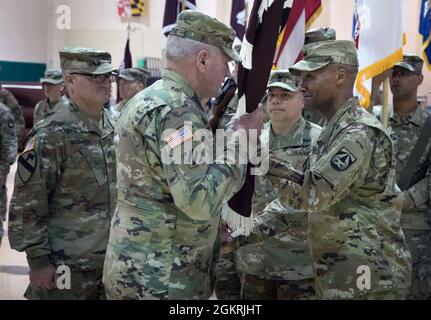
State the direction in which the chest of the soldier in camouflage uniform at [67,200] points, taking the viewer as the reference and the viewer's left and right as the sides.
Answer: facing the viewer and to the right of the viewer

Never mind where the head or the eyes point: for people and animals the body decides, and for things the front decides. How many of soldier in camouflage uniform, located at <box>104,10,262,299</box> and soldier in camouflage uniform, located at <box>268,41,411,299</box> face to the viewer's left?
1

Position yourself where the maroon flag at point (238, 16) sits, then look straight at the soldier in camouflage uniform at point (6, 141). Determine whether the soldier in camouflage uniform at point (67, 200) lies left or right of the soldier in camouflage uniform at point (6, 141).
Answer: left

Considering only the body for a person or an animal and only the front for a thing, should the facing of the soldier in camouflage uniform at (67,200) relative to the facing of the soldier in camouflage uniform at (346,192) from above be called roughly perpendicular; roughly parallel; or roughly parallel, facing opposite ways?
roughly parallel, facing opposite ways

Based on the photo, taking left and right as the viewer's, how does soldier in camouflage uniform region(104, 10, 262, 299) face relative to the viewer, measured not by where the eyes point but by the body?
facing away from the viewer and to the right of the viewer

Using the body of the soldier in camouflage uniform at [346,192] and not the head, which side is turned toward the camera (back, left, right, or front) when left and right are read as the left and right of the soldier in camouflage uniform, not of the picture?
left

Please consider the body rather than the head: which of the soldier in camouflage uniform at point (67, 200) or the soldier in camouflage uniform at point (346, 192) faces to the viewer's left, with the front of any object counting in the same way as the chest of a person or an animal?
the soldier in camouflage uniform at point (346, 192)

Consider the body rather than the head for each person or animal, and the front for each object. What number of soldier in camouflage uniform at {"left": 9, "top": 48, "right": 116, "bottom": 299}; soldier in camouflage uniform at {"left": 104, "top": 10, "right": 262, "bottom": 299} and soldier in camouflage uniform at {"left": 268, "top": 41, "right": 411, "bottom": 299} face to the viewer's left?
1

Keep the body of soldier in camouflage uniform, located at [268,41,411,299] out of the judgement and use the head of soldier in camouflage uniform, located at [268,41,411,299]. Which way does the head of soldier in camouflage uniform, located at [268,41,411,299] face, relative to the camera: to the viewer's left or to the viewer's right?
to the viewer's left

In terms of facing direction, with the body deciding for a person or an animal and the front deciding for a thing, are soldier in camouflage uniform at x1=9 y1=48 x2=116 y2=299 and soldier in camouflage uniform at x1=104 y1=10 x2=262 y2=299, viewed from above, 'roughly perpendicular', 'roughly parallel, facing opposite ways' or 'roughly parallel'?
roughly perpendicular

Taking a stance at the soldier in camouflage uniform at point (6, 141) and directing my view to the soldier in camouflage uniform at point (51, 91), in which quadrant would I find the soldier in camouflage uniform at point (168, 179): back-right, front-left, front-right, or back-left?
back-right

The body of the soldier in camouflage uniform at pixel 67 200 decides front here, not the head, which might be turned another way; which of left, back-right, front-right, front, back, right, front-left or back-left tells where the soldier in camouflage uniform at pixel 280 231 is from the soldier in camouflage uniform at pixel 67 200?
front-left

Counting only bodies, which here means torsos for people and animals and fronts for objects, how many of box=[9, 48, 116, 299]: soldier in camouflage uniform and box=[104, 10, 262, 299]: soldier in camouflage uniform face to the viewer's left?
0

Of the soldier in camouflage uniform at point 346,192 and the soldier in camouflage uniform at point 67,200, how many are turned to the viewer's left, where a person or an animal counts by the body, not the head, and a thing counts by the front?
1

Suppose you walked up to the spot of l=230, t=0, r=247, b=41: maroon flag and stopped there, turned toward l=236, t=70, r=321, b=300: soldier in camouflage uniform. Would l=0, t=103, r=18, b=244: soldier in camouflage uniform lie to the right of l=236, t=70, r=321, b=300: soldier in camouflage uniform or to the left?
right
